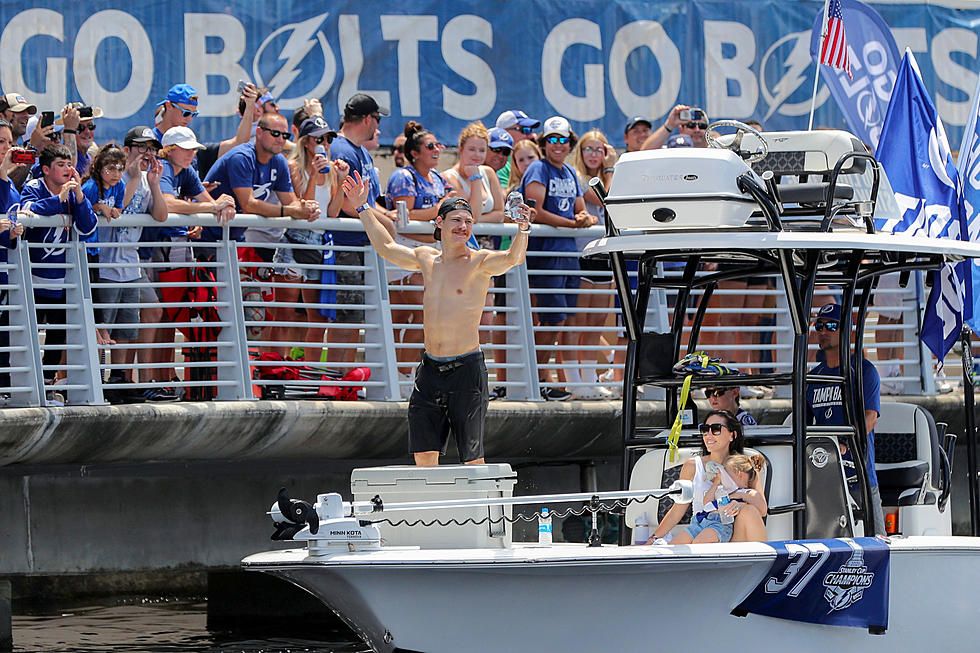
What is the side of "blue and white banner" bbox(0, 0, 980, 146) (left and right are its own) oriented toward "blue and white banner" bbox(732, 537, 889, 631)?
front

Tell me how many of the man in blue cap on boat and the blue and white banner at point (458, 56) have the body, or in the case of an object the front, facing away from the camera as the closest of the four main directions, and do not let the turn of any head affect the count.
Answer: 0

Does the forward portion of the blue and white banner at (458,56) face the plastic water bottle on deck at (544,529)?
yes

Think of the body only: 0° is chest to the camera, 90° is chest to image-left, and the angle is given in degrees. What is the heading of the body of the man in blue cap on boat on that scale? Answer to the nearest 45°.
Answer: approximately 45°

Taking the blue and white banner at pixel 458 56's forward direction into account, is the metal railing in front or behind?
in front
